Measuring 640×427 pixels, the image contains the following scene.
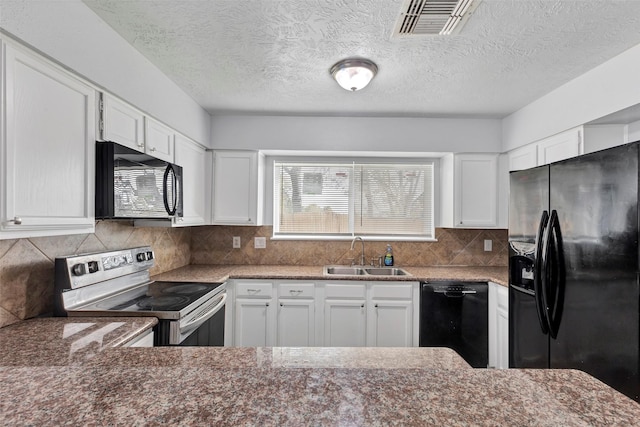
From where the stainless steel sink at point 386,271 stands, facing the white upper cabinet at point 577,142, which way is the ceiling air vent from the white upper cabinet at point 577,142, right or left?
right

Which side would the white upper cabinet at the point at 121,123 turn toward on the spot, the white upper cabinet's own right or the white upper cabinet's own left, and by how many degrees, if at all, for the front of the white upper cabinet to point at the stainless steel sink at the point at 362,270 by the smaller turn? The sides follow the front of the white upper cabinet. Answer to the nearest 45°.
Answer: approximately 45° to the white upper cabinet's own left

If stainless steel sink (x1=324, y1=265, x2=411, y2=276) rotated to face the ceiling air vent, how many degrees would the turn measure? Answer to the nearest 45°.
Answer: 0° — it already faces it

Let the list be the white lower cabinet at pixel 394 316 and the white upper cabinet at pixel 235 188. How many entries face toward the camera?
2
